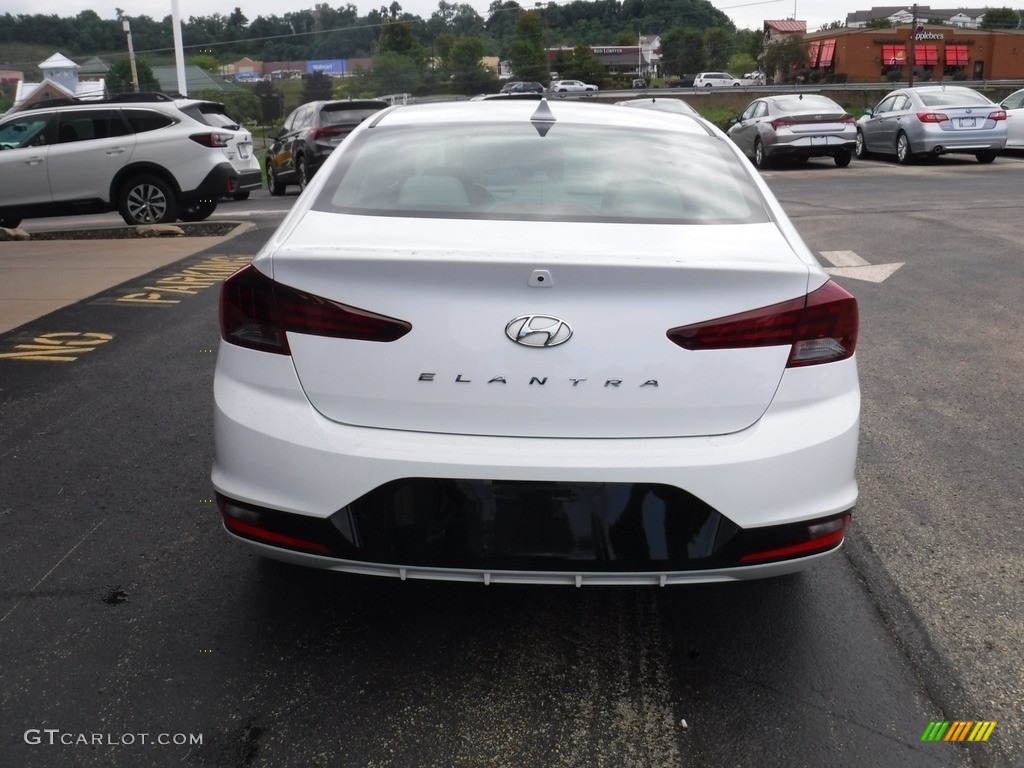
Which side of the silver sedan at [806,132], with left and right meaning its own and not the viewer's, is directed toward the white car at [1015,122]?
right

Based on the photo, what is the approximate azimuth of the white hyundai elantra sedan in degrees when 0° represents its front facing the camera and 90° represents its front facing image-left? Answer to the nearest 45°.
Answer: approximately 180°

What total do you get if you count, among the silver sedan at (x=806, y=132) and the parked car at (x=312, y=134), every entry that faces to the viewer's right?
0

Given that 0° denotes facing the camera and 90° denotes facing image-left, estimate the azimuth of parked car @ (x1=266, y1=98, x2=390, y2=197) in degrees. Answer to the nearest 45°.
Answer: approximately 135°

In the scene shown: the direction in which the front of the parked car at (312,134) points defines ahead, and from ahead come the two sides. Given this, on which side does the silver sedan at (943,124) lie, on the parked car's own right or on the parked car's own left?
on the parked car's own right

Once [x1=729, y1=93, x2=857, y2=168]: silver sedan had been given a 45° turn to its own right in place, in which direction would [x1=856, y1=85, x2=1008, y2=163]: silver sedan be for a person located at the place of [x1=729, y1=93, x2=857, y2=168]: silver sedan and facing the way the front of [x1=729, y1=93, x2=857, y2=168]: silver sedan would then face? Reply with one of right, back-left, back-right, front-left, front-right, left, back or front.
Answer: right

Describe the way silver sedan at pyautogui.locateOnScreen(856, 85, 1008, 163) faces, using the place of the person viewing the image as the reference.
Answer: facing away from the viewer and to the left of the viewer

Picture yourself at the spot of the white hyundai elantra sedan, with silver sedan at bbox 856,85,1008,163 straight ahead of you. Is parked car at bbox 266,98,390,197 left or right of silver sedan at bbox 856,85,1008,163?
left

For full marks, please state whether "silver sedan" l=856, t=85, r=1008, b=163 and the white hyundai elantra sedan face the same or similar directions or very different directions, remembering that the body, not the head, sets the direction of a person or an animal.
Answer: same or similar directions

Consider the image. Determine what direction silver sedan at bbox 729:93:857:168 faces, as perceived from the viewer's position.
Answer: facing away from the viewer and to the left of the viewer

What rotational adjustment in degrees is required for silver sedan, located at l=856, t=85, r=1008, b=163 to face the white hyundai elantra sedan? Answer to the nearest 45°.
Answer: approximately 135° to its left

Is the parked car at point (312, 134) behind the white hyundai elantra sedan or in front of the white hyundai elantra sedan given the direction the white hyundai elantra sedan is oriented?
in front
